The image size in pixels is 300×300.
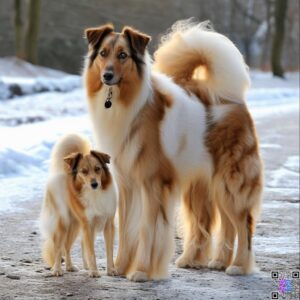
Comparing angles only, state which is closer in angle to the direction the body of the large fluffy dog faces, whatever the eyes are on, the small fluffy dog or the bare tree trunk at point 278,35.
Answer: the small fluffy dog

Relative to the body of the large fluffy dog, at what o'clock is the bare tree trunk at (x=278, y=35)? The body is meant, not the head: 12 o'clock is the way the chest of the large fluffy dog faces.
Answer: The bare tree trunk is roughly at 5 o'clock from the large fluffy dog.

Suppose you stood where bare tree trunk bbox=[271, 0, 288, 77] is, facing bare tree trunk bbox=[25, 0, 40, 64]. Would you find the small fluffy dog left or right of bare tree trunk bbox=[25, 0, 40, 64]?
left

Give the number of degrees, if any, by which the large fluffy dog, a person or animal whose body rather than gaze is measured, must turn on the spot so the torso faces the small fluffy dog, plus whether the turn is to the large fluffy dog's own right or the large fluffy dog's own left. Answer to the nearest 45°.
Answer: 0° — it already faces it

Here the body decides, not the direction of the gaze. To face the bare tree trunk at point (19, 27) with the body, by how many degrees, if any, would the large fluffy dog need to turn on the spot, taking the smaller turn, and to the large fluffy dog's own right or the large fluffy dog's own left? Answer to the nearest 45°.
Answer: approximately 135° to the large fluffy dog's own right

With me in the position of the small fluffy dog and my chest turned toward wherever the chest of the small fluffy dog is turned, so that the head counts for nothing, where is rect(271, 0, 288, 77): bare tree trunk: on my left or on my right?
on my left

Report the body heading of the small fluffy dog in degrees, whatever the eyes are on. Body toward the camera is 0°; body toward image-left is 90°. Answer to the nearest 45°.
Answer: approximately 315°

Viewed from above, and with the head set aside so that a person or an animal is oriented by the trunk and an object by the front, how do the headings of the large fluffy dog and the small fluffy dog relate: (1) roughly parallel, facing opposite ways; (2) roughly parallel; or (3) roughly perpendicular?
roughly perpendicular

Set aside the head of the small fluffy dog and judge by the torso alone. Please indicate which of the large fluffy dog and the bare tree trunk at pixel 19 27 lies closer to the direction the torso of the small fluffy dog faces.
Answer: the large fluffy dog

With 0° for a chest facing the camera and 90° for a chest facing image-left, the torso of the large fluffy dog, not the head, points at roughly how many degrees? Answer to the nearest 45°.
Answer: approximately 45°

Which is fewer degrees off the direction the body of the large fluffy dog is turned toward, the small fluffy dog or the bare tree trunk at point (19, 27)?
the small fluffy dog

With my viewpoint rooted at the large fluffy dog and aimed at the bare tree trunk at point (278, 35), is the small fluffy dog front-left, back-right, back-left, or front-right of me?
back-left

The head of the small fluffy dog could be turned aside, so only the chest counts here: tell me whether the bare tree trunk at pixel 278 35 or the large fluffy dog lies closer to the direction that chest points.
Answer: the large fluffy dog

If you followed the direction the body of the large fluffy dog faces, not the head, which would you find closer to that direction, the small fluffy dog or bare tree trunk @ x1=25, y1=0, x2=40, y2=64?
the small fluffy dog
